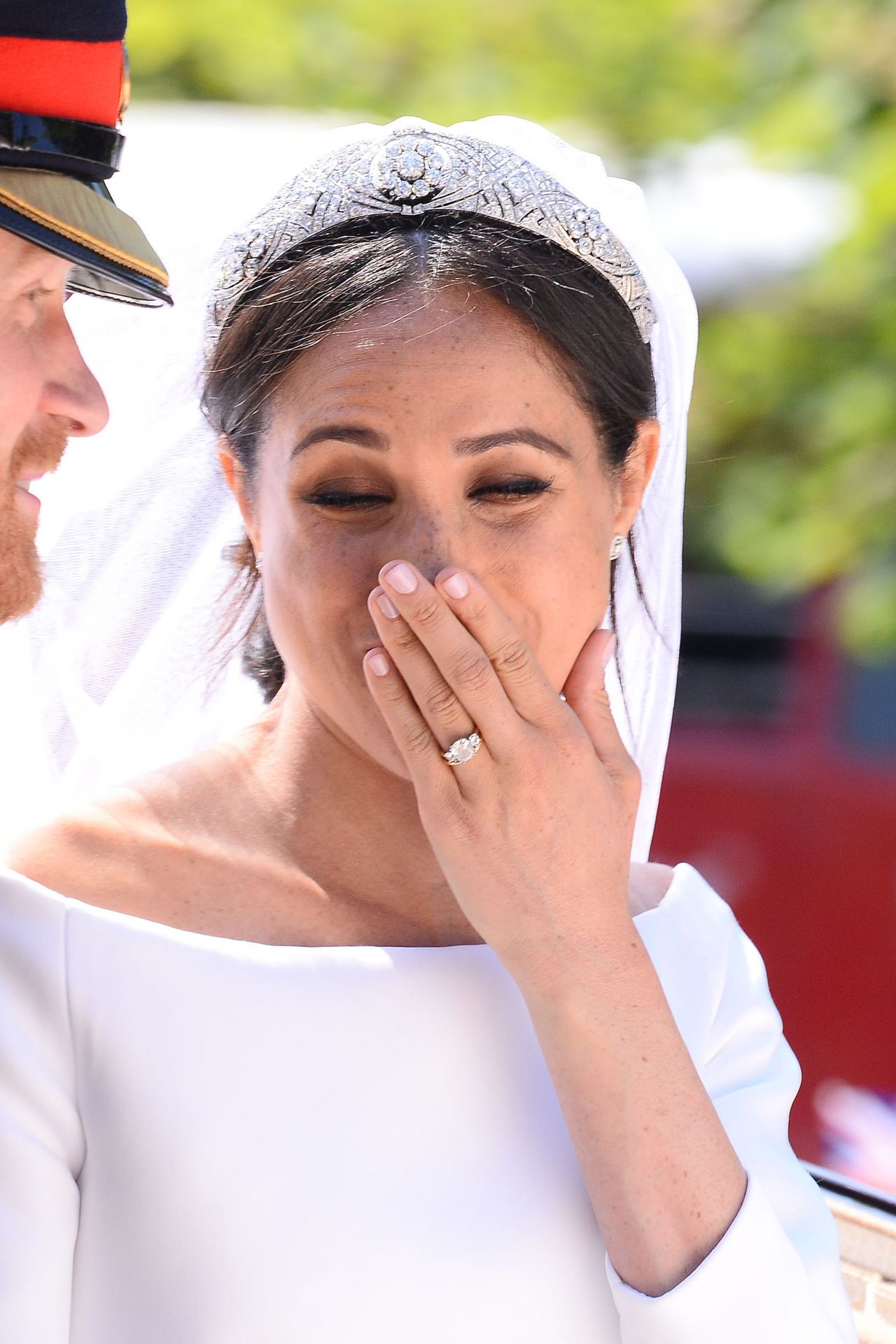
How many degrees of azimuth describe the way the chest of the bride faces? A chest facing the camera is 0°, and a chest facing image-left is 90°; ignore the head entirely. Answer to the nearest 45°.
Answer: approximately 0°

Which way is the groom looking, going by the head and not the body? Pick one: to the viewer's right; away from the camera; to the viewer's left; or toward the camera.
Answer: to the viewer's right
